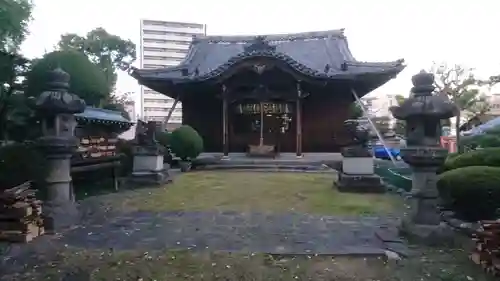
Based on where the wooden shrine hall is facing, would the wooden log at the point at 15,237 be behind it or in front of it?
in front

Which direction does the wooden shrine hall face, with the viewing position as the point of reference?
facing the viewer

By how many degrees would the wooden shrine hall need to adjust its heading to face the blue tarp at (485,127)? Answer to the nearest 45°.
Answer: approximately 45° to its left

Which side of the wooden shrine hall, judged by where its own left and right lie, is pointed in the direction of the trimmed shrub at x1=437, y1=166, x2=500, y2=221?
front

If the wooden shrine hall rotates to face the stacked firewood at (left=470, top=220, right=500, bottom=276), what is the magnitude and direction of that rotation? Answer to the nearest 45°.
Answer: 0° — it already faces it

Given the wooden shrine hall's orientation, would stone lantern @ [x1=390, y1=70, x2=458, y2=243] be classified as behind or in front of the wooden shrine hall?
in front

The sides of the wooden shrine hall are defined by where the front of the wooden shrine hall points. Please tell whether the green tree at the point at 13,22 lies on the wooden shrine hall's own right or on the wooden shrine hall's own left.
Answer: on the wooden shrine hall's own right

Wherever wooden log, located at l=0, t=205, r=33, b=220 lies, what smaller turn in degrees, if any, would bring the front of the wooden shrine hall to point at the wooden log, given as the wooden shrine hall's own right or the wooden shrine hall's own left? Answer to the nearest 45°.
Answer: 0° — it already faces it

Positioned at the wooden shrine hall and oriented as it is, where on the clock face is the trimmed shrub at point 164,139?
The trimmed shrub is roughly at 2 o'clock from the wooden shrine hall.

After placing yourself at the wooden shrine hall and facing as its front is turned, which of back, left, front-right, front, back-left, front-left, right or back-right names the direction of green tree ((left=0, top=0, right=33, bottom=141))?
front-right

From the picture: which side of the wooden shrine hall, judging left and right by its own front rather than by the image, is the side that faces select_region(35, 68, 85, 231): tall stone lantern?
front

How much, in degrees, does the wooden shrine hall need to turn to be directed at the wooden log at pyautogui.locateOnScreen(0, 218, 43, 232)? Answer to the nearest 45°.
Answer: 0° — it already faces it

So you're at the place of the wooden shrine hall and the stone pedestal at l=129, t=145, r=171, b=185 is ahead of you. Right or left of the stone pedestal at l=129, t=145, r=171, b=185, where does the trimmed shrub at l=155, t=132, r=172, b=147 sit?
right
